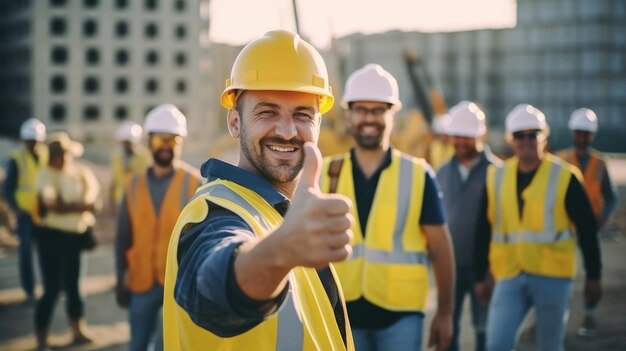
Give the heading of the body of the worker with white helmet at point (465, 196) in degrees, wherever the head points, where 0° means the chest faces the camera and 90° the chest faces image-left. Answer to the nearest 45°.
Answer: approximately 0°

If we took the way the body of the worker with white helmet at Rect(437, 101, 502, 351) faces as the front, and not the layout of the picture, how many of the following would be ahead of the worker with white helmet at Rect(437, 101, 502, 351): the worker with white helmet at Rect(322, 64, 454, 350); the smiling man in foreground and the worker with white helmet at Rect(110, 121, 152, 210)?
2

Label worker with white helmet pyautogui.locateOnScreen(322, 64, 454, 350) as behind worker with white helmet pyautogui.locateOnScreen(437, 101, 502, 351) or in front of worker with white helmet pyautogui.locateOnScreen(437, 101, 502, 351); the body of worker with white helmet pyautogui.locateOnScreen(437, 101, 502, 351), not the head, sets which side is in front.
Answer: in front

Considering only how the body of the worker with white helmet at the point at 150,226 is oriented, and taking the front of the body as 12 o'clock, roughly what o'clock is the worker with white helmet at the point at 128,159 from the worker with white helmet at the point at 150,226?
the worker with white helmet at the point at 128,159 is roughly at 6 o'clock from the worker with white helmet at the point at 150,226.

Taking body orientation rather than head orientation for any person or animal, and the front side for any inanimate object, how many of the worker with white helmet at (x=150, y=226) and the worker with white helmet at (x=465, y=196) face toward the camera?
2

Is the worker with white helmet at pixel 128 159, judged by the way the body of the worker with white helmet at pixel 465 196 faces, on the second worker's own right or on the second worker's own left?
on the second worker's own right

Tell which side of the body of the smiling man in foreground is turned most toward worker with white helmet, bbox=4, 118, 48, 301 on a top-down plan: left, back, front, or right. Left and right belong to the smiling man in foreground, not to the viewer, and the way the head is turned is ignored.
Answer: back
